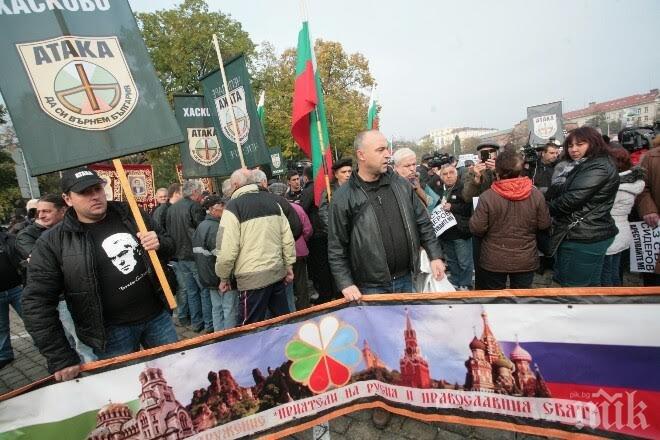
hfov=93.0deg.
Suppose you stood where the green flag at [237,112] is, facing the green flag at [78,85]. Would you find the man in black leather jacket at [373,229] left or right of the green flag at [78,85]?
left

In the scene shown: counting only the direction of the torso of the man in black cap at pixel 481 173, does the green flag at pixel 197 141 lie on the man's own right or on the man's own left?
on the man's own right

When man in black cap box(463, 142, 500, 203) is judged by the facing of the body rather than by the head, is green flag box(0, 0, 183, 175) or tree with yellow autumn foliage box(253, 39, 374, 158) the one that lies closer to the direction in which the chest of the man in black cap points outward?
the green flag

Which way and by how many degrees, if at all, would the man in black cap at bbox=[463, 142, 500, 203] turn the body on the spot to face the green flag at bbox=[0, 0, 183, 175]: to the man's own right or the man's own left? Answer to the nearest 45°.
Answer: approximately 45° to the man's own right

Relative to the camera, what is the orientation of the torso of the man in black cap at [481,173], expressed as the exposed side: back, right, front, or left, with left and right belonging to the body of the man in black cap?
front

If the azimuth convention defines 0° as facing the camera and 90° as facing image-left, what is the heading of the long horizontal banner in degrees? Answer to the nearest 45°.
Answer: approximately 0°

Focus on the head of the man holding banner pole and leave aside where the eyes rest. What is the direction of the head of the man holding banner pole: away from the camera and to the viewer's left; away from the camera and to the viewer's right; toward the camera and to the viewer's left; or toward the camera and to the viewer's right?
toward the camera and to the viewer's right

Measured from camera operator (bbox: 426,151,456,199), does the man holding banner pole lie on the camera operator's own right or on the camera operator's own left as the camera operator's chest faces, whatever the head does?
on the camera operator's own right

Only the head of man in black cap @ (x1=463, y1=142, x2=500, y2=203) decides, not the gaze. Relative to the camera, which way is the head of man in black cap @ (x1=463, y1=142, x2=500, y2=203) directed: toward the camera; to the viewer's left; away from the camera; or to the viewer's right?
toward the camera
